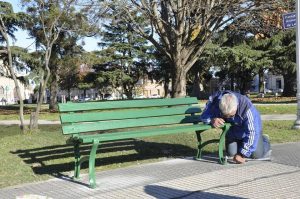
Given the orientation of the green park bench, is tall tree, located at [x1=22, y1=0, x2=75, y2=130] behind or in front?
behind

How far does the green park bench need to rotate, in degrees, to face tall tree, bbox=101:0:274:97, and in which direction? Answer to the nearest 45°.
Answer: approximately 135° to its left

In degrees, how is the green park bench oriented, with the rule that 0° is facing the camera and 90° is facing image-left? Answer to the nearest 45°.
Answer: approximately 315°
